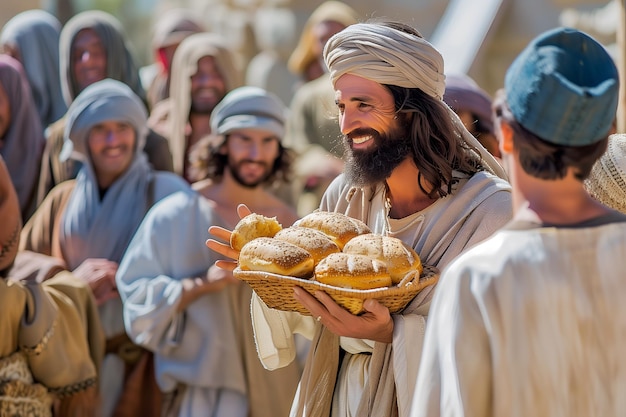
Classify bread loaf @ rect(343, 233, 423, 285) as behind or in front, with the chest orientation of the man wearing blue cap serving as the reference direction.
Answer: in front

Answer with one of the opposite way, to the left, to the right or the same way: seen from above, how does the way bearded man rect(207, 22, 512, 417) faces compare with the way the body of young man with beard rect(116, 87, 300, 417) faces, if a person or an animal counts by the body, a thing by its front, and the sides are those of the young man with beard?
to the right

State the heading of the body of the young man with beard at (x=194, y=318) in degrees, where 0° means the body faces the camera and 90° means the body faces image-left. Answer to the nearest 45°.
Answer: approximately 315°

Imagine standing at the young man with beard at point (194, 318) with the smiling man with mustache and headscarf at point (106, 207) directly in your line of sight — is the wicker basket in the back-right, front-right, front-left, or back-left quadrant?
back-left

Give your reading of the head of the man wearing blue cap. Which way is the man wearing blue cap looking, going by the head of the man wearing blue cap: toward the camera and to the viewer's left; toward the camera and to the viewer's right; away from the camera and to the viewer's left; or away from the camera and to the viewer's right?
away from the camera and to the viewer's left

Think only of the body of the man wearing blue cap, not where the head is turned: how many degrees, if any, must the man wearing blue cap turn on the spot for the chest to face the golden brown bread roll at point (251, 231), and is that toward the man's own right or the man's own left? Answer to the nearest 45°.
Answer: approximately 45° to the man's own left

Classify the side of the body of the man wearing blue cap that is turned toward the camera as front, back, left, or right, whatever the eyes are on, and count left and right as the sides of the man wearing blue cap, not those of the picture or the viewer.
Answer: back
